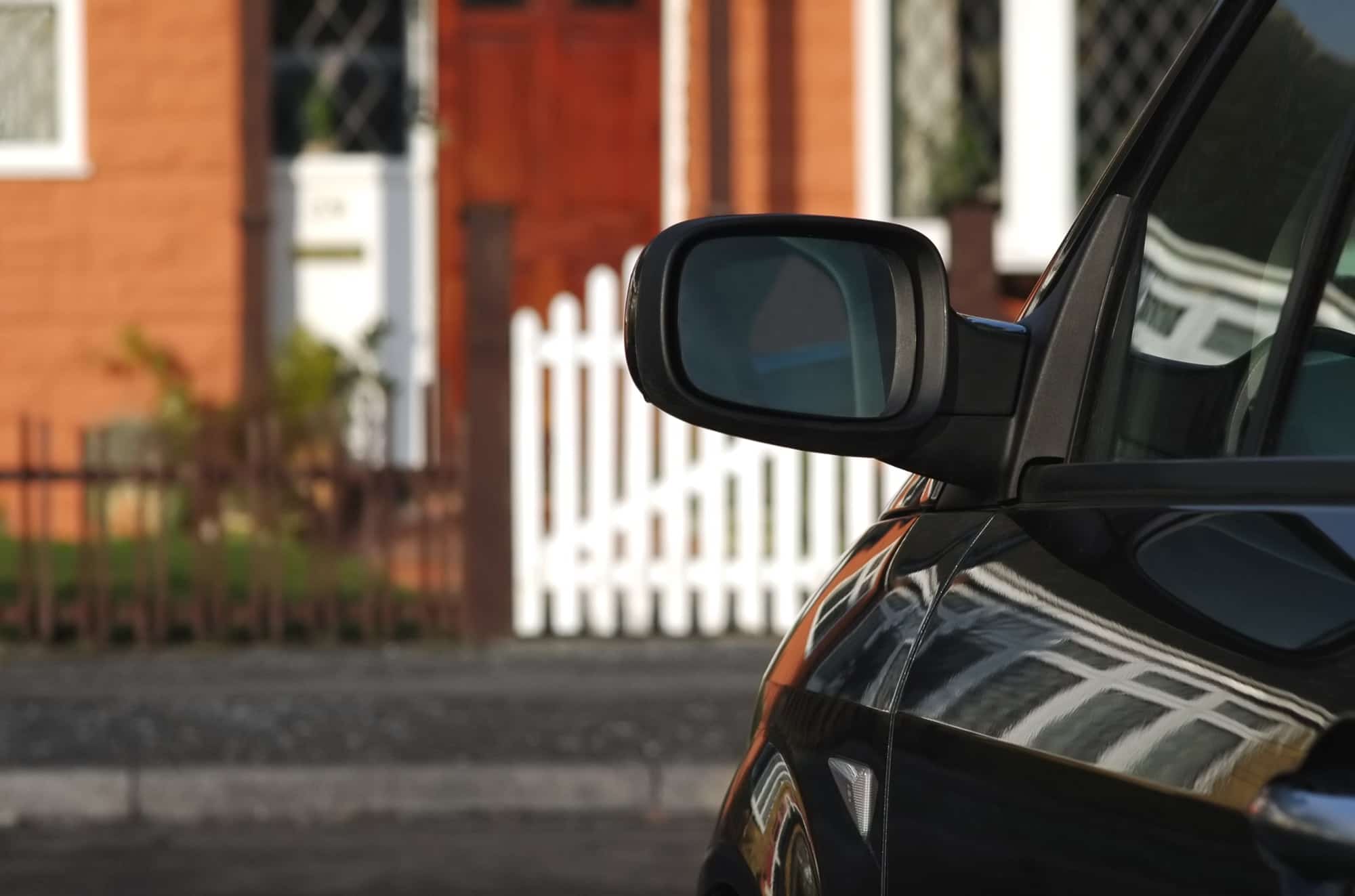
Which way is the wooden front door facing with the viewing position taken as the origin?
facing the viewer

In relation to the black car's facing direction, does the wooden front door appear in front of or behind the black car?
in front

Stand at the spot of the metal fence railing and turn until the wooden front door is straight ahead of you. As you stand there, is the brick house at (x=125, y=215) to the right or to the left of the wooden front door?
left

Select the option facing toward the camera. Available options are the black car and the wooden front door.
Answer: the wooden front door

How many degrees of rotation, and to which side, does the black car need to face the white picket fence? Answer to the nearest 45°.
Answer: approximately 45° to its right

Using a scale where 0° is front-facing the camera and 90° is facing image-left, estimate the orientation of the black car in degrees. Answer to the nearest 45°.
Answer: approximately 135°

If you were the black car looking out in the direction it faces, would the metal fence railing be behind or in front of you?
in front

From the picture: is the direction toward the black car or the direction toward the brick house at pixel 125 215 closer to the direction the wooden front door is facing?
the black car

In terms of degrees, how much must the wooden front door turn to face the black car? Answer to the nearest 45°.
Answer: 0° — it already faces it

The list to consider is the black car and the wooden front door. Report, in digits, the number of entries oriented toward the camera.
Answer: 1

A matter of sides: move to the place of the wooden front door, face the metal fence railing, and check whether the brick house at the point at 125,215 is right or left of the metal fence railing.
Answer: right
